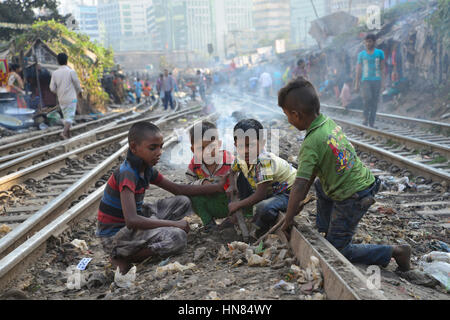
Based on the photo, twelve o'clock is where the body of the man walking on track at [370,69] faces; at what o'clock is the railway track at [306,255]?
The railway track is roughly at 12 o'clock from the man walking on track.

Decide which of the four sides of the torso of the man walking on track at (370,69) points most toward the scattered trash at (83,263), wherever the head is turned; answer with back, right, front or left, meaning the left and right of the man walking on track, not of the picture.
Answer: front

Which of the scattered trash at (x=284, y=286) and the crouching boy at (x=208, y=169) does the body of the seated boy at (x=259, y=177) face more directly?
the scattered trash

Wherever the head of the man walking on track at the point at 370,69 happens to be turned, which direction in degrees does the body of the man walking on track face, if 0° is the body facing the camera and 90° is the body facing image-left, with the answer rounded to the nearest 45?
approximately 0°

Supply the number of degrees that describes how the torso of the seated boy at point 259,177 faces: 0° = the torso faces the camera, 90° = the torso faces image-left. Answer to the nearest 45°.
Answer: approximately 45°

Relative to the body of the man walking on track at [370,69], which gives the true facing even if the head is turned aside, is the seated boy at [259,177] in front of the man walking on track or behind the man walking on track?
in front

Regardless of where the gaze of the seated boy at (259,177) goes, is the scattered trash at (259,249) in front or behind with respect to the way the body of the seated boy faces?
in front

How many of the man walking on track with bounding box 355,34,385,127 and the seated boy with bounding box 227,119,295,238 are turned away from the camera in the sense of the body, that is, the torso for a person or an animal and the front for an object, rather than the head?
0

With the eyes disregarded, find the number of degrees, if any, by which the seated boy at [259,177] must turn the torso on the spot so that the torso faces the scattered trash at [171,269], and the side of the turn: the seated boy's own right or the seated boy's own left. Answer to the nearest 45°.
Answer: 0° — they already face it

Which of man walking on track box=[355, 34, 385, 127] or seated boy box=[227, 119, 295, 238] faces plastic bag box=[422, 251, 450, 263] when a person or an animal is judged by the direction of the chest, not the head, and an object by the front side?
the man walking on track

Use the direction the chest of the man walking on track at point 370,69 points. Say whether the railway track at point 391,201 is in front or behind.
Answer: in front

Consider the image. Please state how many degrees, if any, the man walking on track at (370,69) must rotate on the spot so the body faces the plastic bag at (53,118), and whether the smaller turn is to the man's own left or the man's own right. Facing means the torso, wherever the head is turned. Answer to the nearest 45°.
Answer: approximately 90° to the man's own right

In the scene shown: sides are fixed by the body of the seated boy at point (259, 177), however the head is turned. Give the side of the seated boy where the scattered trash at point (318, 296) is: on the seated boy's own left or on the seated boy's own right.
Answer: on the seated boy's own left
